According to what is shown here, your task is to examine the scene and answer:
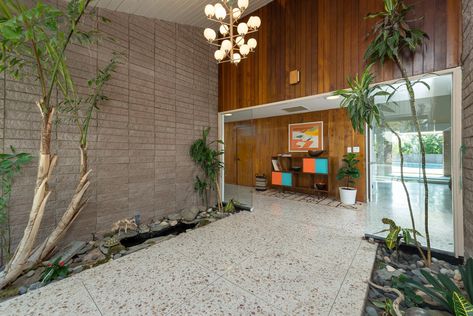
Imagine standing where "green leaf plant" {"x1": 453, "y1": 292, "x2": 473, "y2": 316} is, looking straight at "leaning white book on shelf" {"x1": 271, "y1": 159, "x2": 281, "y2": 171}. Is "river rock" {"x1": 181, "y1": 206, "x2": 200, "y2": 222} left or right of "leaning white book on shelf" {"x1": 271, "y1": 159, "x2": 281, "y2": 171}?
left

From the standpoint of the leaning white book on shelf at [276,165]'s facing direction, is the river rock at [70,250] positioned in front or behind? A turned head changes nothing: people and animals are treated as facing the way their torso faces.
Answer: in front

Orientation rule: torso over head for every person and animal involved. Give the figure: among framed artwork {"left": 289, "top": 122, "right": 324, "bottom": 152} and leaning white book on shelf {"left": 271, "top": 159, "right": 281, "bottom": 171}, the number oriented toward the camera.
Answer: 2

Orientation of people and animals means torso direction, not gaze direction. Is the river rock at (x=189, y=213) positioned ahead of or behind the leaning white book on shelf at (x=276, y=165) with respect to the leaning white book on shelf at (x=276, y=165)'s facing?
ahead

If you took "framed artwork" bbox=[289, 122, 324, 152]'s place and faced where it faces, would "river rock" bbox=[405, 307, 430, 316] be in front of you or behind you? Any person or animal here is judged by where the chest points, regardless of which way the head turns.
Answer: in front

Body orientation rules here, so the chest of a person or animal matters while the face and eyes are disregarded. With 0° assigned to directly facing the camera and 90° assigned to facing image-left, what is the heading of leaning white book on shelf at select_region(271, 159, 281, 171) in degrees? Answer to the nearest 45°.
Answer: approximately 0°
